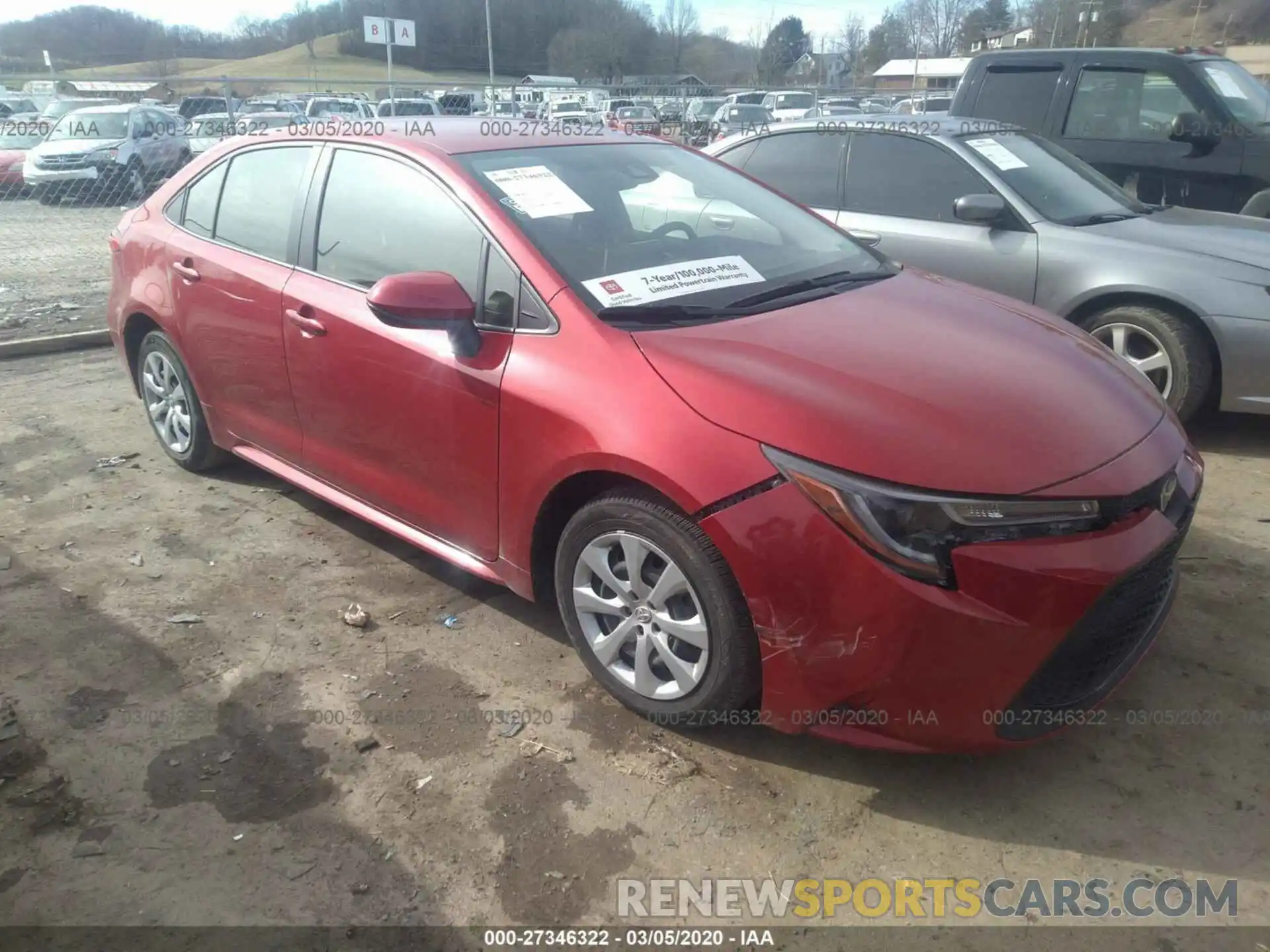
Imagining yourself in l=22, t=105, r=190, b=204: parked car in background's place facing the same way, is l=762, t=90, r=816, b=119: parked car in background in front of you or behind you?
behind

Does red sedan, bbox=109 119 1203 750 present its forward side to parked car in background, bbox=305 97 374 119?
no

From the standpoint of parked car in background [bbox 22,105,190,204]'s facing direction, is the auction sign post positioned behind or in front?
behind

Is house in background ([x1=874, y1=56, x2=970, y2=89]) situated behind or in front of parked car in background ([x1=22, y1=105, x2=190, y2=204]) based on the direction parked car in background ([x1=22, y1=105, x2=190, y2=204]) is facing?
behind

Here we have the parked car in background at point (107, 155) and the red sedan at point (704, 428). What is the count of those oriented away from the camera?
0

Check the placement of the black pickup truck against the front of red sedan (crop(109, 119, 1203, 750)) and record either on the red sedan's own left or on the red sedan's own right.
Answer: on the red sedan's own left

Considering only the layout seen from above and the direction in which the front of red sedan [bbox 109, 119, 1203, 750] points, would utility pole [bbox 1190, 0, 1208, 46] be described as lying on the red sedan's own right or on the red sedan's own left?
on the red sedan's own left

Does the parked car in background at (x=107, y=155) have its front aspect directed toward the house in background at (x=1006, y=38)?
no

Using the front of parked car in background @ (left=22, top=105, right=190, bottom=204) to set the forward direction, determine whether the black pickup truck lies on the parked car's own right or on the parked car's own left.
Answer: on the parked car's own left

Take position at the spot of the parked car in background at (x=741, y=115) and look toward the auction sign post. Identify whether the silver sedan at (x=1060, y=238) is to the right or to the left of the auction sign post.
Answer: left

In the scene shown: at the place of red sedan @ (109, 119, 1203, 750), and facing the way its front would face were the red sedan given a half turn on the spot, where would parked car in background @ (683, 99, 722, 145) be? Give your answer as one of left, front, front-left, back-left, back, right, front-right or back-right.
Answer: front-right

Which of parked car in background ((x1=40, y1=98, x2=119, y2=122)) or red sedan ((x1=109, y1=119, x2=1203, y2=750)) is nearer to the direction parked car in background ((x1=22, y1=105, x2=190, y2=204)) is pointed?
the red sedan

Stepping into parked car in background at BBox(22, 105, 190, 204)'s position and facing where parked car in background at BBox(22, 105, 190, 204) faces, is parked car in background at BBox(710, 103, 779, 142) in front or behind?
behind

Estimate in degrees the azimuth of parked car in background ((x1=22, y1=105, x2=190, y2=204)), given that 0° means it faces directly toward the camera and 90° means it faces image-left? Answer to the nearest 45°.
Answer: approximately 45°

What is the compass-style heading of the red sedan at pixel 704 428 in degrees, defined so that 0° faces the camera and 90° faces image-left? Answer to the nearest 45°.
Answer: approximately 315°

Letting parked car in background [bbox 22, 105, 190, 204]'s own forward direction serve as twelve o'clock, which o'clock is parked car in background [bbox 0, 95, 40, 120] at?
parked car in background [bbox 0, 95, 40, 120] is roughly at 4 o'clock from parked car in background [bbox 22, 105, 190, 204].

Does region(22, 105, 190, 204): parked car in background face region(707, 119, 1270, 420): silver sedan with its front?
no
